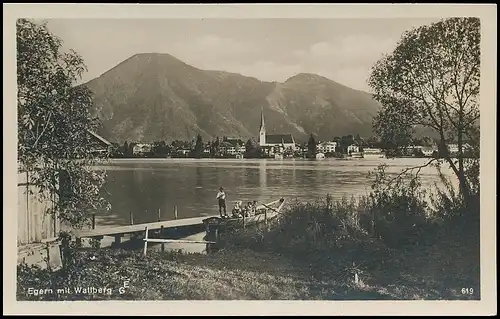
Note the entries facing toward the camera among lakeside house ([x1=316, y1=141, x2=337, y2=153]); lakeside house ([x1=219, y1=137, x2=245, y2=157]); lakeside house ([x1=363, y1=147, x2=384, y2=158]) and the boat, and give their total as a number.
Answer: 3

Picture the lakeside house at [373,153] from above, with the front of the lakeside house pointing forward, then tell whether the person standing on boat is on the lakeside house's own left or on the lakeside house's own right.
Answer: on the lakeside house's own right

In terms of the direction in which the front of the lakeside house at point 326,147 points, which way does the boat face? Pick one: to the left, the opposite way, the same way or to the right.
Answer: to the left

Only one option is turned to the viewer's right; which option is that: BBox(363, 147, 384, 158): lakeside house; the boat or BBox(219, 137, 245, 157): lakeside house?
the boat

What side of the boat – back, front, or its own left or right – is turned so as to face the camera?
right
